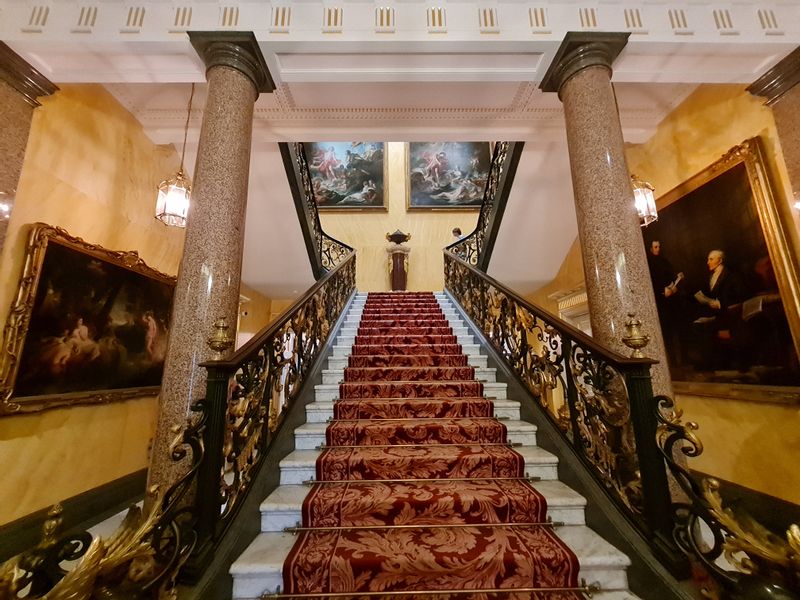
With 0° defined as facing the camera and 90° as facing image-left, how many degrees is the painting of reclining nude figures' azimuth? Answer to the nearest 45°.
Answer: approximately 315°

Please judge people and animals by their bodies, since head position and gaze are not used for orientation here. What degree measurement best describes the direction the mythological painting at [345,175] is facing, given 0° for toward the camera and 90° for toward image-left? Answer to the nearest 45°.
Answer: approximately 0°

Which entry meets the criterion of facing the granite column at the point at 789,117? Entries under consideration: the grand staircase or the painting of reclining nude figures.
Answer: the painting of reclining nude figures

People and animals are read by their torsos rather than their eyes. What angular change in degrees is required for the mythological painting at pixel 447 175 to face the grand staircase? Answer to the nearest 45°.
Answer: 0° — it already faces it

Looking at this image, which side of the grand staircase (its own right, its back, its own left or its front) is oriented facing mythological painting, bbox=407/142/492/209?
back

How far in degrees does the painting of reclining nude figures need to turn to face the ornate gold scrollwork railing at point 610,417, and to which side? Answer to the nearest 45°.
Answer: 0° — it already faces it

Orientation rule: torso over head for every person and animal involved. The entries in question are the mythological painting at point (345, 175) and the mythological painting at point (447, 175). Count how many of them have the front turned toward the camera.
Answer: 2

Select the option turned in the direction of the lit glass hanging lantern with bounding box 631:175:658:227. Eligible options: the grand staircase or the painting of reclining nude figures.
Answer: the painting of reclining nude figures

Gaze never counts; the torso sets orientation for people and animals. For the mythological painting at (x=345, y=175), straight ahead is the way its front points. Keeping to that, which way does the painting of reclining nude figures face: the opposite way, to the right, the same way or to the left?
to the left

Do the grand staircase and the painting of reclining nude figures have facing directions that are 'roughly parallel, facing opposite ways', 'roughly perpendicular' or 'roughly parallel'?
roughly perpendicular

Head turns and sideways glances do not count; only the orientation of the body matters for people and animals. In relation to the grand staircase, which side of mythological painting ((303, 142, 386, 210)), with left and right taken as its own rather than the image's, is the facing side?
front

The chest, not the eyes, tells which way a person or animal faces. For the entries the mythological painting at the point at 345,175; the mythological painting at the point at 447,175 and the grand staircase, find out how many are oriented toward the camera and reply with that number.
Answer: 3

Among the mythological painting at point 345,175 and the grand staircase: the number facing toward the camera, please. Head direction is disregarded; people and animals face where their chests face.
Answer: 2
